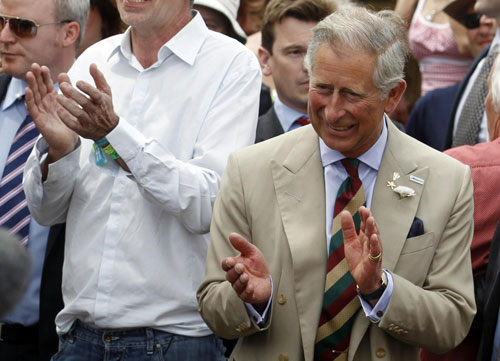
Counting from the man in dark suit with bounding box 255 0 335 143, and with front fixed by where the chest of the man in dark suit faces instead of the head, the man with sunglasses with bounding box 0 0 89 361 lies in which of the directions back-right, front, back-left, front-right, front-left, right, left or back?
right

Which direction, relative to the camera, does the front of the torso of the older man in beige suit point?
toward the camera

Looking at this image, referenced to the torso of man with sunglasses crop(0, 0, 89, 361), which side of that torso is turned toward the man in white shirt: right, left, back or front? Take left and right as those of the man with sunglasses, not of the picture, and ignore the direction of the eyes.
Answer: left

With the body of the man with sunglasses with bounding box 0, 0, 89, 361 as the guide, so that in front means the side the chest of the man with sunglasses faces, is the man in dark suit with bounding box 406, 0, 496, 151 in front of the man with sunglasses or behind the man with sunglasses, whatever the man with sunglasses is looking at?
behind

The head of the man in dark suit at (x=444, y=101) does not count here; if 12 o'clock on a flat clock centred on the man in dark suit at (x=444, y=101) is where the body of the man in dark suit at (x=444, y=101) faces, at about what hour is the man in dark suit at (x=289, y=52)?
the man in dark suit at (x=289, y=52) is roughly at 3 o'clock from the man in dark suit at (x=444, y=101).

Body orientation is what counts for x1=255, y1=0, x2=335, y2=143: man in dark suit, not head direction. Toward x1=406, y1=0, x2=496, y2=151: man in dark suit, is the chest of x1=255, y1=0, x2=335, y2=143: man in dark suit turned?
no

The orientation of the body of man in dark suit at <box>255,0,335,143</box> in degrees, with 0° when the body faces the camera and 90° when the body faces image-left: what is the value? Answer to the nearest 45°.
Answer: approximately 315°

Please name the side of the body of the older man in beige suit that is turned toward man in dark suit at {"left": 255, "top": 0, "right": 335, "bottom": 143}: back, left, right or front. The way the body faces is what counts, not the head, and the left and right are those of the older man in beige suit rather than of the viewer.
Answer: back

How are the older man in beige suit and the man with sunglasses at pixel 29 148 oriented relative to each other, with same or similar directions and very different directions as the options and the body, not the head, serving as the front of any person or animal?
same or similar directions

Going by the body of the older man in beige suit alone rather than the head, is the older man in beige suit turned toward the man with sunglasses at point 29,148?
no
